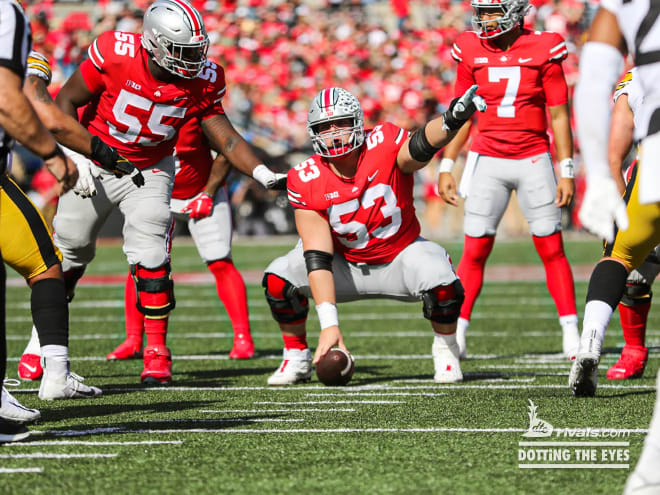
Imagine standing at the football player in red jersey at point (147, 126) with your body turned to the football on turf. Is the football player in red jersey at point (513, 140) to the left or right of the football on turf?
left

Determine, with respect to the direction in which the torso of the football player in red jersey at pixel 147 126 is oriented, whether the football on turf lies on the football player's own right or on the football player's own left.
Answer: on the football player's own left

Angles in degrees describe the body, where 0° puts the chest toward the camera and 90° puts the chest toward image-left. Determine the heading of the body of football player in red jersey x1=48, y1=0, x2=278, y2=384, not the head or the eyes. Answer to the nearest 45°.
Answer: approximately 0°

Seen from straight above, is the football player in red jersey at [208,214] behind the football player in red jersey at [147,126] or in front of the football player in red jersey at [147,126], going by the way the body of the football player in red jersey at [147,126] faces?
behind

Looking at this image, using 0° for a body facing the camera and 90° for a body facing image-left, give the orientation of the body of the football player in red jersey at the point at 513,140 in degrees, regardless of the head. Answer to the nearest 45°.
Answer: approximately 0°

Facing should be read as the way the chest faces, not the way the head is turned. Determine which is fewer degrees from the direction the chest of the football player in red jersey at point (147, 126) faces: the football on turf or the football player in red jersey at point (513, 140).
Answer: the football on turf
